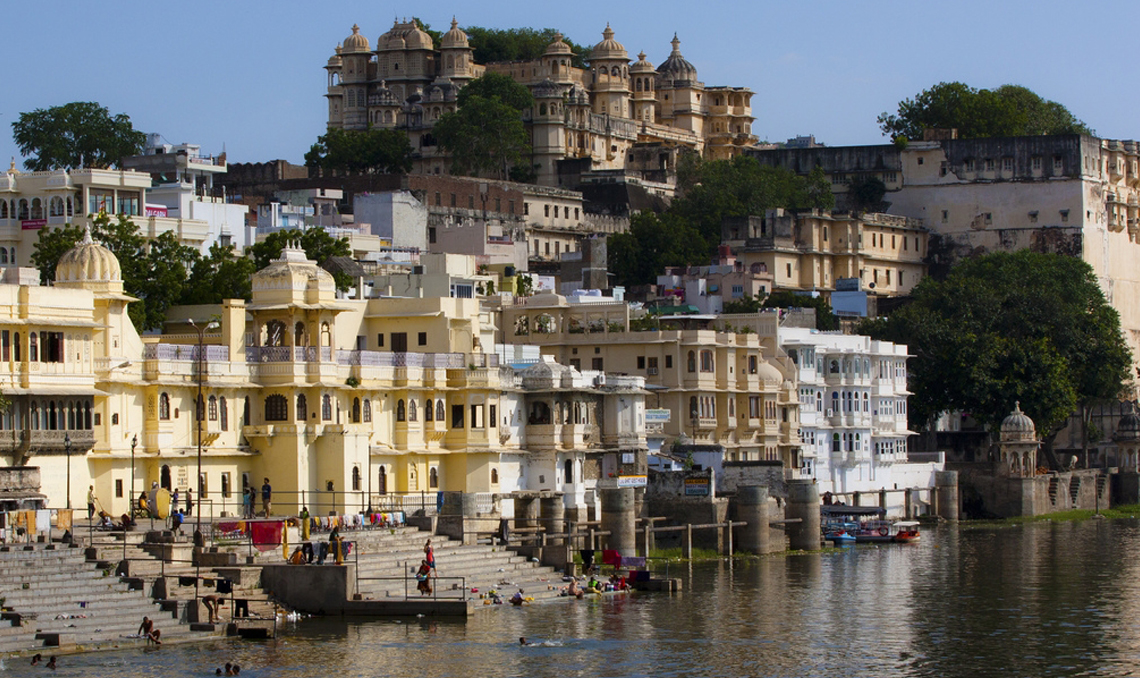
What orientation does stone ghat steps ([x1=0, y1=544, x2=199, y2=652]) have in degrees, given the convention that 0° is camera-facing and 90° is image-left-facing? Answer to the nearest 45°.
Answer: approximately 315°
